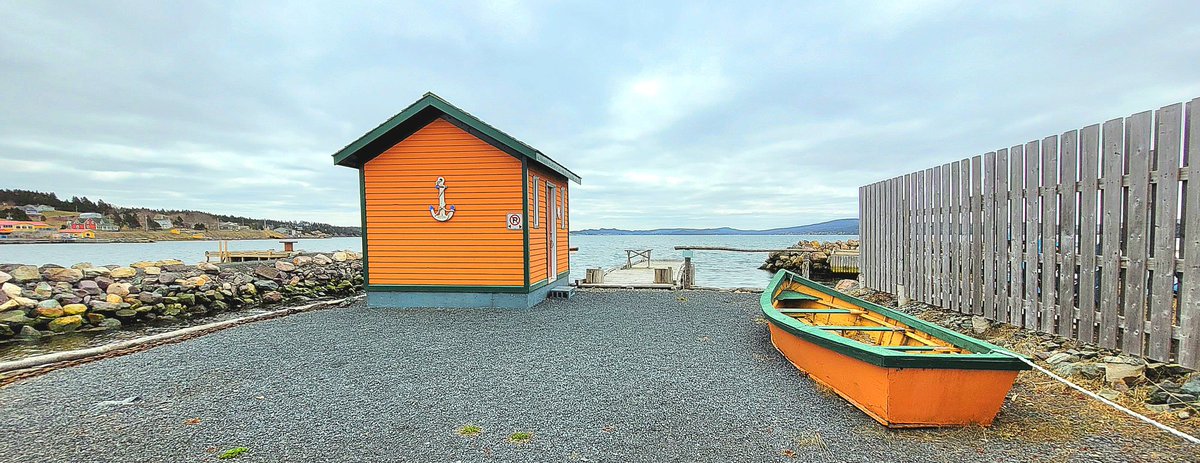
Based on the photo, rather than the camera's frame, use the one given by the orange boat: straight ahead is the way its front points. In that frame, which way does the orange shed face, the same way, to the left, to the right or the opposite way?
to the right

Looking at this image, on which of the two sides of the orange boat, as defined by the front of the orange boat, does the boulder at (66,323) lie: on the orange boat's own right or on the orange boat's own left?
on the orange boat's own left

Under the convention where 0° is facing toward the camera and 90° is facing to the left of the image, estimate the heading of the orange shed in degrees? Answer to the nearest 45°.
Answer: approximately 270°

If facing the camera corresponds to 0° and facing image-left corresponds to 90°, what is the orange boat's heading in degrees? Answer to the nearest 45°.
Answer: approximately 135°

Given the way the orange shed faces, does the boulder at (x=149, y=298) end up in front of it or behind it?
behind

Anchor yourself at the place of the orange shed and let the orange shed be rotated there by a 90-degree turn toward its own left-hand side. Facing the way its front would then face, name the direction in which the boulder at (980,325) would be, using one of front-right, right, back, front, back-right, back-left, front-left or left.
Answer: back-right
